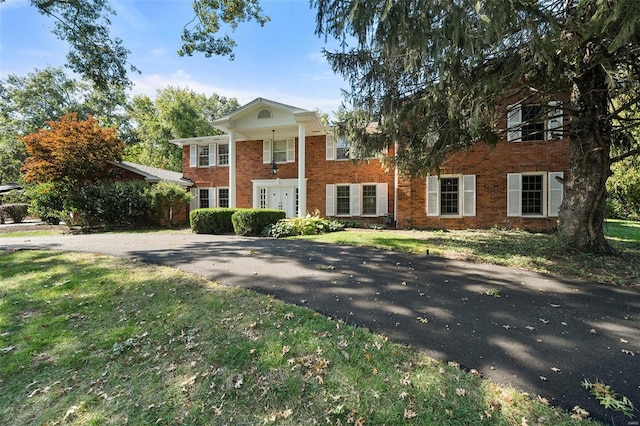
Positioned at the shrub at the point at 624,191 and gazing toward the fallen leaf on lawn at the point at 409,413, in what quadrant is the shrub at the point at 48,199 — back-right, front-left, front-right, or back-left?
front-right

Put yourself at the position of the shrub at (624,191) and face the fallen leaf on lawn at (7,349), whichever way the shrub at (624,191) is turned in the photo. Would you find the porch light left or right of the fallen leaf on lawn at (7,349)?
right

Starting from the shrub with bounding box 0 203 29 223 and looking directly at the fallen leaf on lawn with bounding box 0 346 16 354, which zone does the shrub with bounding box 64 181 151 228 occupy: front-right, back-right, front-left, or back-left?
front-left

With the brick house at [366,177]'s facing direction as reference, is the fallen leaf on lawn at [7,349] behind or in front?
in front

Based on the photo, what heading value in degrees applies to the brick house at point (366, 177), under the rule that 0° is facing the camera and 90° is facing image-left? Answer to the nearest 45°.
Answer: approximately 45°

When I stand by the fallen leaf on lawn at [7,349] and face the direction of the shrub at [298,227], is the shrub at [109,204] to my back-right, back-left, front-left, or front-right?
front-left

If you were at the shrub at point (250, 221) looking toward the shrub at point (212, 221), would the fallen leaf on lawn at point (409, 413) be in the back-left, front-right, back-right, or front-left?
back-left

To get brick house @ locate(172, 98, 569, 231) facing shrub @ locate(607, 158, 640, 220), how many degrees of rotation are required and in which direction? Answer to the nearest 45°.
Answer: approximately 135° to its left

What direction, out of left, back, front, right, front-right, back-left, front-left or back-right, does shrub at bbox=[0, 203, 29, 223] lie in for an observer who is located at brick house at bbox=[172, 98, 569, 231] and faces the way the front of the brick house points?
front-right

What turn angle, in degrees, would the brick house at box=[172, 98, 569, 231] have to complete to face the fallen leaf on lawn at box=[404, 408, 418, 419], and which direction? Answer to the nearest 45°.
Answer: approximately 45° to its left

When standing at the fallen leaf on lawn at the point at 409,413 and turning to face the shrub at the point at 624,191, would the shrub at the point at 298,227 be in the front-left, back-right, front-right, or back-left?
front-left

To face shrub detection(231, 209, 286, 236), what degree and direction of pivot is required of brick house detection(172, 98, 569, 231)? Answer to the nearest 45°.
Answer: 0° — it already faces it

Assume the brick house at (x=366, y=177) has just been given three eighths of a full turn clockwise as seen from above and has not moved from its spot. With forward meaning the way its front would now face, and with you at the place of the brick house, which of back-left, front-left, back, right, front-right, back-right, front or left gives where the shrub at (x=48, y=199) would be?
left

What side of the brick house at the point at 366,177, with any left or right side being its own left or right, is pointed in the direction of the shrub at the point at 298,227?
front
